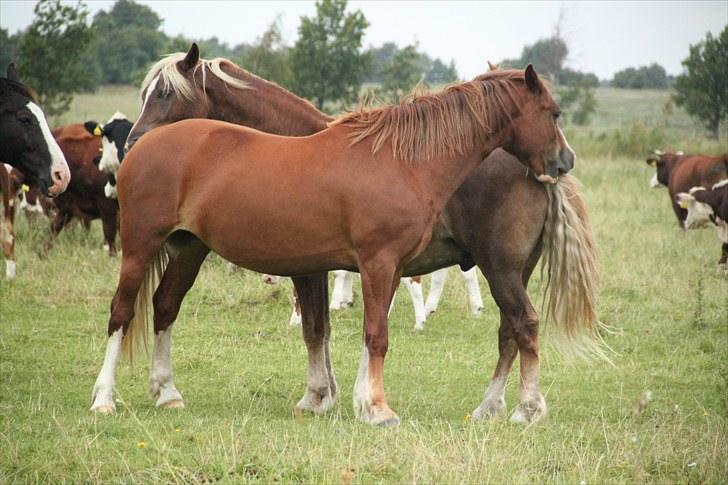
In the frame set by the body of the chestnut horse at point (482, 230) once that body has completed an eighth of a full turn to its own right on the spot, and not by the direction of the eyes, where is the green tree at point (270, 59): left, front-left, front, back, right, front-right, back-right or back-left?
front-right

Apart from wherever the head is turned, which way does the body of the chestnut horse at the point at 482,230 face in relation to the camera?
to the viewer's left

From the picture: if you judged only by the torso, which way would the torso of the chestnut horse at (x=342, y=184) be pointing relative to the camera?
to the viewer's right

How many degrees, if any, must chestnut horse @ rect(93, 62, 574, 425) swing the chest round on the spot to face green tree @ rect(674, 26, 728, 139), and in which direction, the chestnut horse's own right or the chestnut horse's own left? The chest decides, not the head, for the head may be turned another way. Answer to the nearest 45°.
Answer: approximately 45° to the chestnut horse's own left

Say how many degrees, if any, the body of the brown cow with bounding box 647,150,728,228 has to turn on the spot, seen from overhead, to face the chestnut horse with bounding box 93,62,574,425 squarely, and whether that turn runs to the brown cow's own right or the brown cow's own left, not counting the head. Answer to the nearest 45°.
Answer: approximately 90° to the brown cow's own left

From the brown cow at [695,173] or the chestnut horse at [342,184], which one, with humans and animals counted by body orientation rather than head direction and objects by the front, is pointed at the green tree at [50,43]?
the brown cow

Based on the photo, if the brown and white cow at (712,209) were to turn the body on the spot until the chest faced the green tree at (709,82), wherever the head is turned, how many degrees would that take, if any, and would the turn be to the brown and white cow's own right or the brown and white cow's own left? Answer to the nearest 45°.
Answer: approximately 90° to the brown and white cow's own right

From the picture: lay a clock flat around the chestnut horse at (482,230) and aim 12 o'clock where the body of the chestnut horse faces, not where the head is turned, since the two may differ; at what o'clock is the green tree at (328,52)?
The green tree is roughly at 3 o'clock from the chestnut horse.

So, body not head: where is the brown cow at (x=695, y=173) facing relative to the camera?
to the viewer's left

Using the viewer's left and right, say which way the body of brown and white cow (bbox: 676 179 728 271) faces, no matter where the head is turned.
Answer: facing to the left of the viewer

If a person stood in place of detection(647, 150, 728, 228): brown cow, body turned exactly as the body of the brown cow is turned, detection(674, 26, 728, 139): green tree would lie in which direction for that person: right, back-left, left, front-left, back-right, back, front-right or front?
right

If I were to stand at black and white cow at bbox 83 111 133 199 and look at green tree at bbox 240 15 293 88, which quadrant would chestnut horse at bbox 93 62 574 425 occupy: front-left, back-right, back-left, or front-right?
back-right
